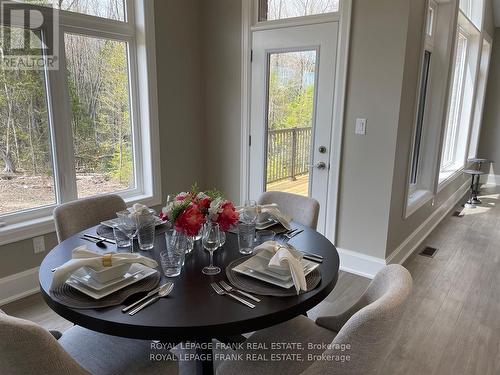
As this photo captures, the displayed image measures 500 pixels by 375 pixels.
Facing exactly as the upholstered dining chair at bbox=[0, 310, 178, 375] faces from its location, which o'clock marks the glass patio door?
The glass patio door is roughly at 12 o'clock from the upholstered dining chair.

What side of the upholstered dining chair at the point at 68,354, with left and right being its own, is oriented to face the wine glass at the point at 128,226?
front

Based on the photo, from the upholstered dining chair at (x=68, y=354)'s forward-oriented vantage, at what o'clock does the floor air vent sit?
The floor air vent is roughly at 1 o'clock from the upholstered dining chair.

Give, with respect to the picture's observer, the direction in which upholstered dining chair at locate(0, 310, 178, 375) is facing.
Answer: facing away from the viewer and to the right of the viewer

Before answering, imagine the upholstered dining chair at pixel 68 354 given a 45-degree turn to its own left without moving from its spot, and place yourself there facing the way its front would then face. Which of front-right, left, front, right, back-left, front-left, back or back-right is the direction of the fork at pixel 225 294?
right

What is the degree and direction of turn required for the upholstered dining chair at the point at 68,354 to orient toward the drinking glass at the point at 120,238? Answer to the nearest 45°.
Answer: approximately 45° to its left

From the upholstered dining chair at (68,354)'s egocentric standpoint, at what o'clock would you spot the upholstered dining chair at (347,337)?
the upholstered dining chair at (347,337) is roughly at 2 o'clock from the upholstered dining chair at (68,354).

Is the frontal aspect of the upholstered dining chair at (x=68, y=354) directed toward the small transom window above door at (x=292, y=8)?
yes

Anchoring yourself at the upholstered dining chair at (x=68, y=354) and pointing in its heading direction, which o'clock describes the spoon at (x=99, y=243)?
The spoon is roughly at 11 o'clock from the upholstered dining chair.

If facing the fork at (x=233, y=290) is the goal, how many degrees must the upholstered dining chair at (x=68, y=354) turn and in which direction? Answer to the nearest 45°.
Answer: approximately 45° to its right

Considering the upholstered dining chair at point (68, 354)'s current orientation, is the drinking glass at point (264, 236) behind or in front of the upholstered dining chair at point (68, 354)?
in front

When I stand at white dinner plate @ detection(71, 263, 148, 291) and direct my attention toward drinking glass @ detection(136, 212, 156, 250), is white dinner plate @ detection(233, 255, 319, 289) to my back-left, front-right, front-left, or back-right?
front-right

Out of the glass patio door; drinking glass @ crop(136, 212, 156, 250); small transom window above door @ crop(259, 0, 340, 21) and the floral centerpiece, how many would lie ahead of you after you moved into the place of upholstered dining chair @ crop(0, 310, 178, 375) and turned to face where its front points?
4
